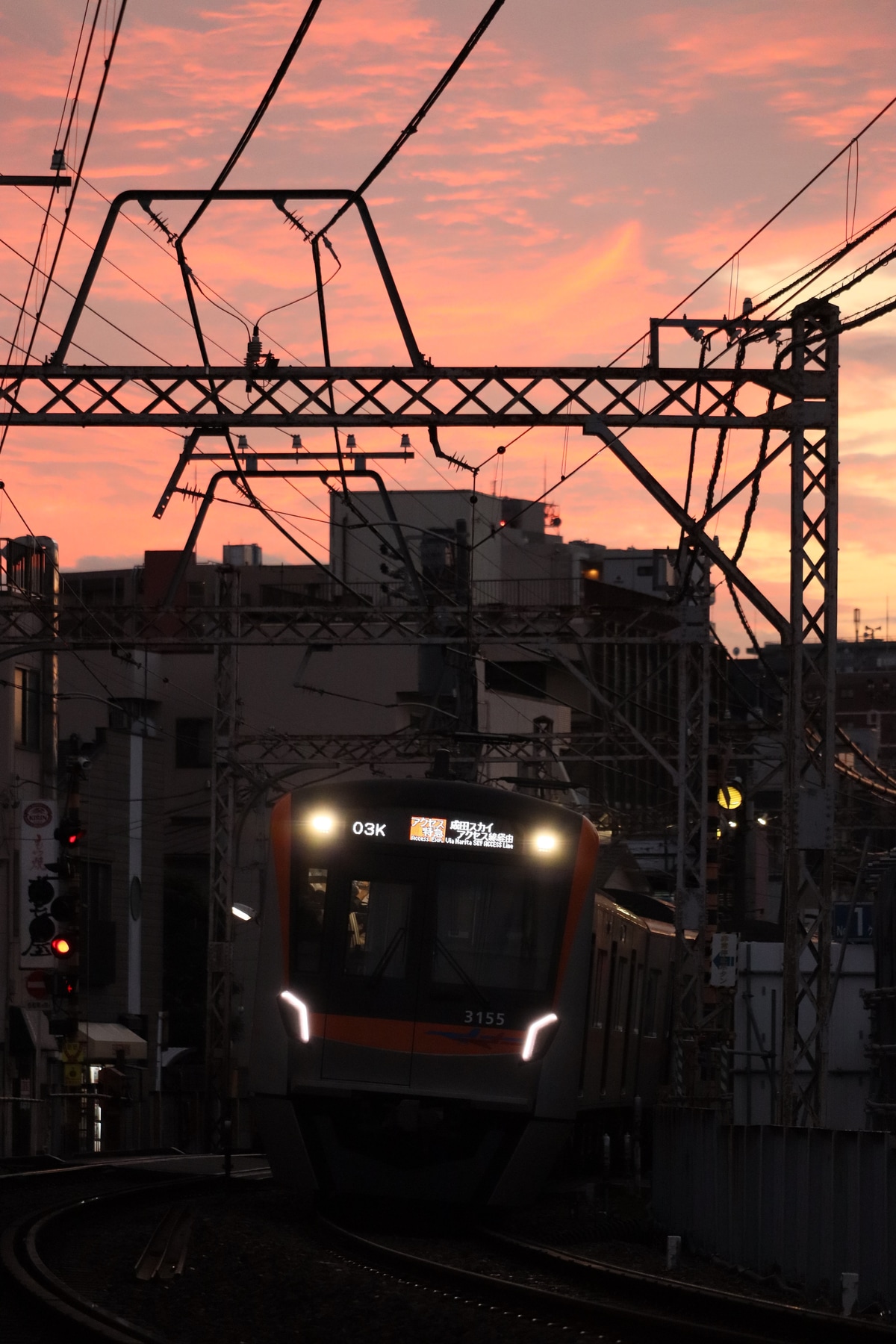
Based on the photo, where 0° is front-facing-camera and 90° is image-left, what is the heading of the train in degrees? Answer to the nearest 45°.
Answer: approximately 0°

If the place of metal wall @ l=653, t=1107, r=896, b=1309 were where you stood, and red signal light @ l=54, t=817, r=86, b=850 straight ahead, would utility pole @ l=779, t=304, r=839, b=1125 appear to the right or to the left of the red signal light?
right

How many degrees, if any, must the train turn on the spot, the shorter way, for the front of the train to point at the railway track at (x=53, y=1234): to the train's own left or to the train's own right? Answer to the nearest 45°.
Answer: approximately 45° to the train's own right

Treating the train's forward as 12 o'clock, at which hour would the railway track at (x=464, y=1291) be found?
The railway track is roughly at 12 o'clock from the train.

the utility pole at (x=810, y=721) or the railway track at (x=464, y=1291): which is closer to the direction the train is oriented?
the railway track

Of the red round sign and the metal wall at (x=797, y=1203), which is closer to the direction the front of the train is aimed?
the metal wall

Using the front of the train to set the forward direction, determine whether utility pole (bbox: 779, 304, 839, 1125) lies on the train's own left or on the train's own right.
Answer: on the train's own left

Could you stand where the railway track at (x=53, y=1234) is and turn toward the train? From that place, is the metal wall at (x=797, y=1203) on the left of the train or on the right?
right

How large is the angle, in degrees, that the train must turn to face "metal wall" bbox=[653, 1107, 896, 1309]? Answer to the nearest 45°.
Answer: approximately 45° to its left

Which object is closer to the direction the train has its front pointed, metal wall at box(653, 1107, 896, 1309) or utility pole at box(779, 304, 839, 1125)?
the metal wall

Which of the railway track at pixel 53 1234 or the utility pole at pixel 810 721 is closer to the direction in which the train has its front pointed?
the railway track

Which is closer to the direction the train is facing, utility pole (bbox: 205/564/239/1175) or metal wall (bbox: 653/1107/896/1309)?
the metal wall
